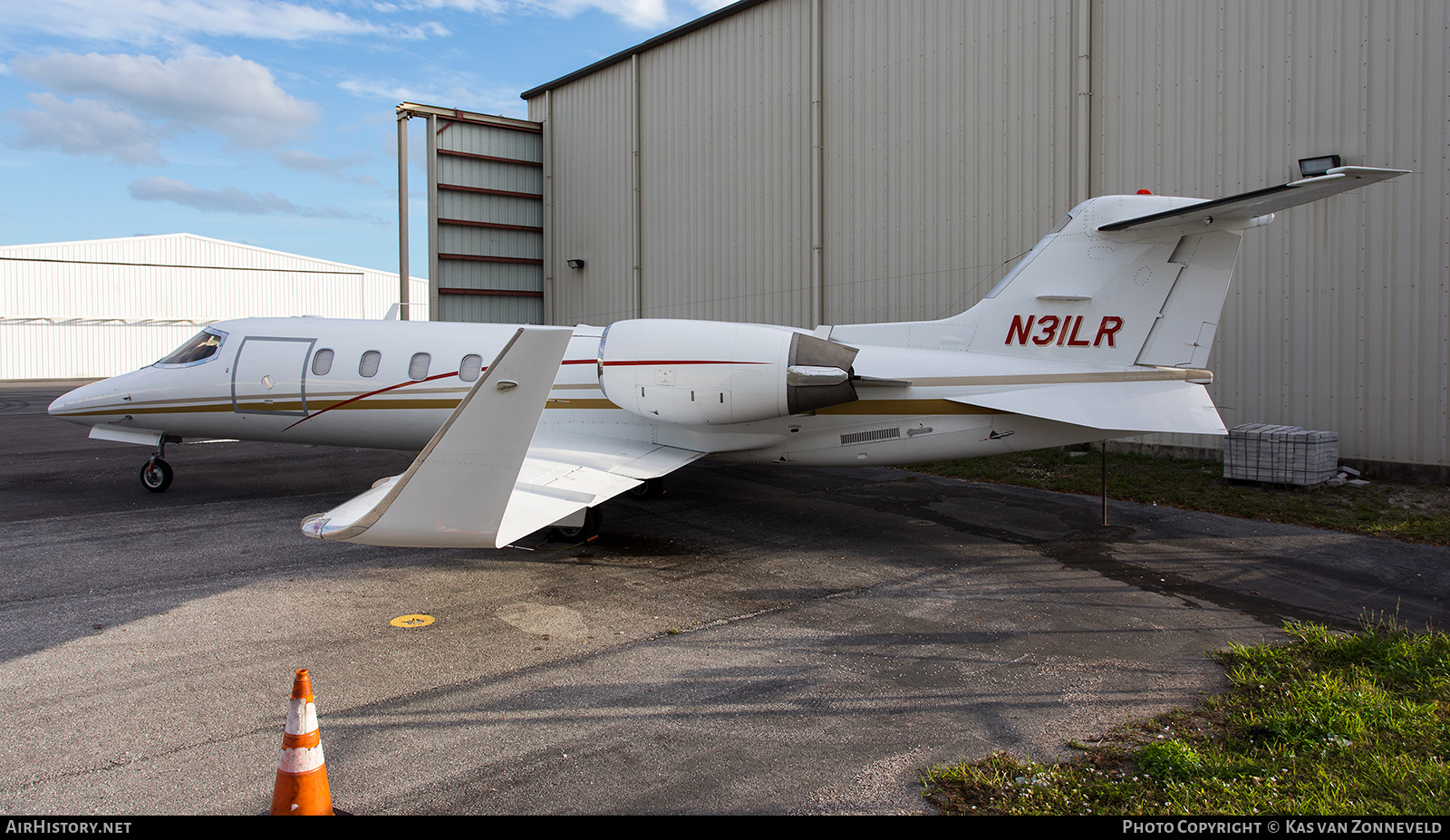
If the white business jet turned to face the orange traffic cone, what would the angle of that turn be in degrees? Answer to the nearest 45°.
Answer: approximately 90° to its left

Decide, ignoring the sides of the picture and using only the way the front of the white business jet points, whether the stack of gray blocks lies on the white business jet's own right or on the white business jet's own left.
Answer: on the white business jet's own right

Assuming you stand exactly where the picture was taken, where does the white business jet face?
facing away from the viewer and to the left of the viewer

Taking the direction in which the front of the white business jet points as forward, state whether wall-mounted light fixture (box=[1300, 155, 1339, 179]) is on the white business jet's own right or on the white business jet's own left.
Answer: on the white business jet's own right

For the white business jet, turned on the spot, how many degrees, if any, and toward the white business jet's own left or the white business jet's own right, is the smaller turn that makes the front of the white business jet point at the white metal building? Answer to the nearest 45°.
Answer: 0° — it already faces it

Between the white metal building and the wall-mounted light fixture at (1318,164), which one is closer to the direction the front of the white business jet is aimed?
the white metal building
